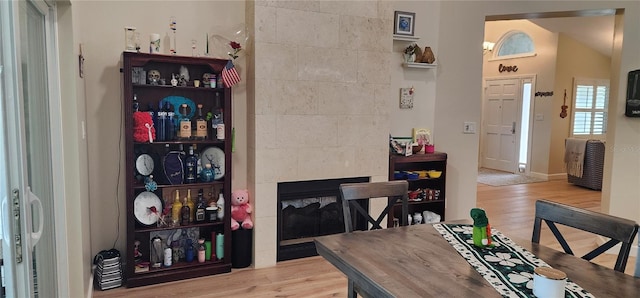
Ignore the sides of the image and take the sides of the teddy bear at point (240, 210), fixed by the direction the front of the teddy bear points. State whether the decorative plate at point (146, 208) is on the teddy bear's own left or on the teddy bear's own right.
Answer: on the teddy bear's own right

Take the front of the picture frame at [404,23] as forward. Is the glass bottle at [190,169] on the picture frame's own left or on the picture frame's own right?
on the picture frame's own right

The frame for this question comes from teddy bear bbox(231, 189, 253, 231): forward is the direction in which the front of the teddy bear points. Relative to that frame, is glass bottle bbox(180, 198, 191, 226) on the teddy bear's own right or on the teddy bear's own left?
on the teddy bear's own right

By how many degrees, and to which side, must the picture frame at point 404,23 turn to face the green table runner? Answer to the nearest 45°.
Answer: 0° — it already faces it

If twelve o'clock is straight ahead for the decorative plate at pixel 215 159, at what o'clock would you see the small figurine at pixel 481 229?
The small figurine is roughly at 11 o'clock from the decorative plate.

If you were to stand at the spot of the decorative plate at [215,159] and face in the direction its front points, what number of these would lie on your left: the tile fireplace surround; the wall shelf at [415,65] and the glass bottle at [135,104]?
2

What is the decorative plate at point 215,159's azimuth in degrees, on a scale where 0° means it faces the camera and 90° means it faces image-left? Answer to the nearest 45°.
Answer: approximately 0°

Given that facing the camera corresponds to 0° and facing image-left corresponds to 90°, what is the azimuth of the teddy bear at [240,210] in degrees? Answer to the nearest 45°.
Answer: approximately 0°

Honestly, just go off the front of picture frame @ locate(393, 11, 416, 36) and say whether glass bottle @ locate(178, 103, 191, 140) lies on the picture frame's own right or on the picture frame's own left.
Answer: on the picture frame's own right
